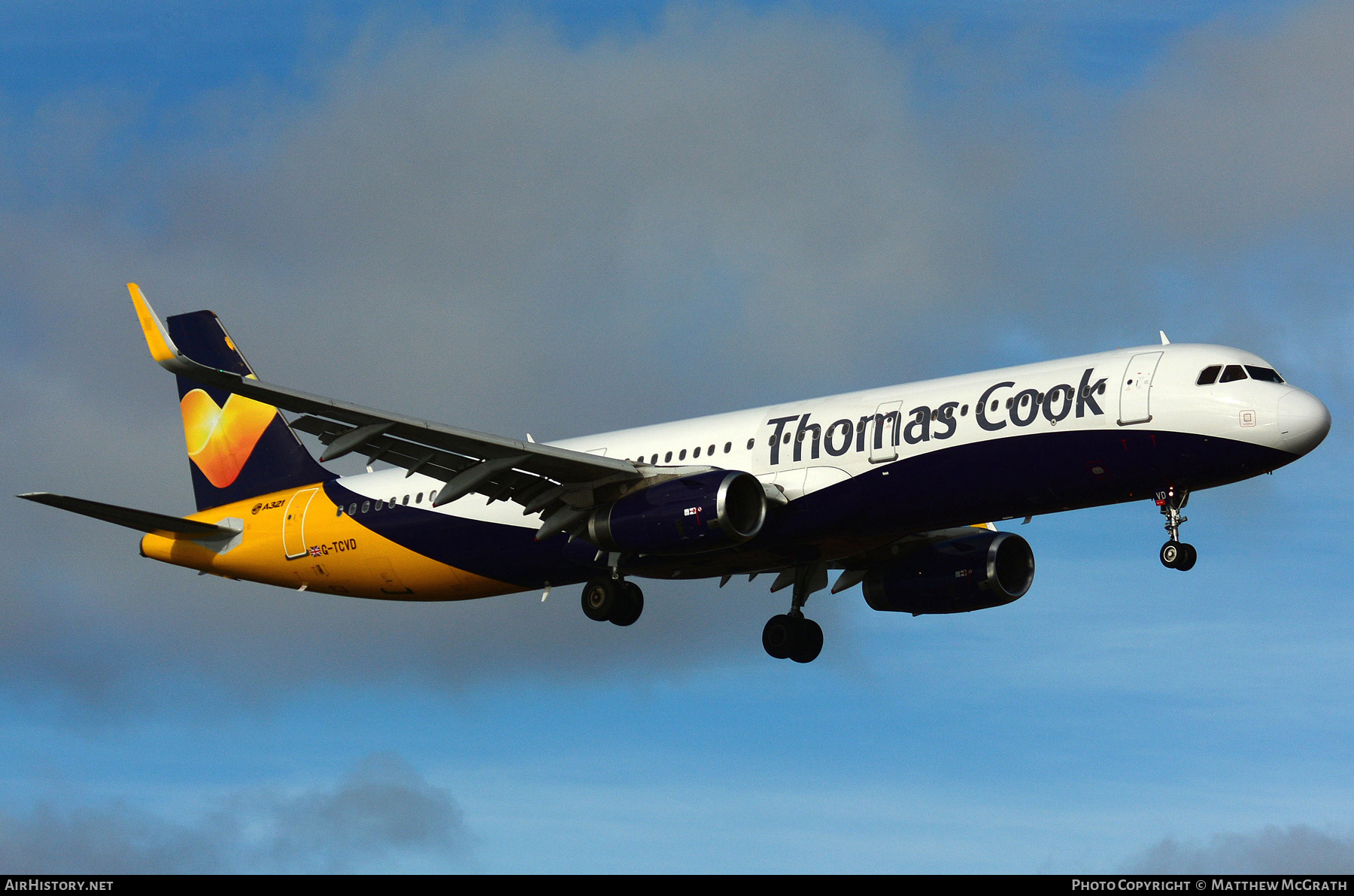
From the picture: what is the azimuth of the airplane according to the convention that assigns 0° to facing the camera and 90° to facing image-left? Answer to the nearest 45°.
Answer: approximately 315°
